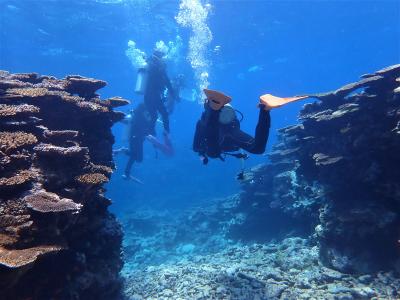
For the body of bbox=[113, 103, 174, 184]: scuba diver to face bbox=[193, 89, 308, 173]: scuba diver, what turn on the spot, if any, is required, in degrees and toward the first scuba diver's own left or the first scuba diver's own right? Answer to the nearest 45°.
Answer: approximately 180°
